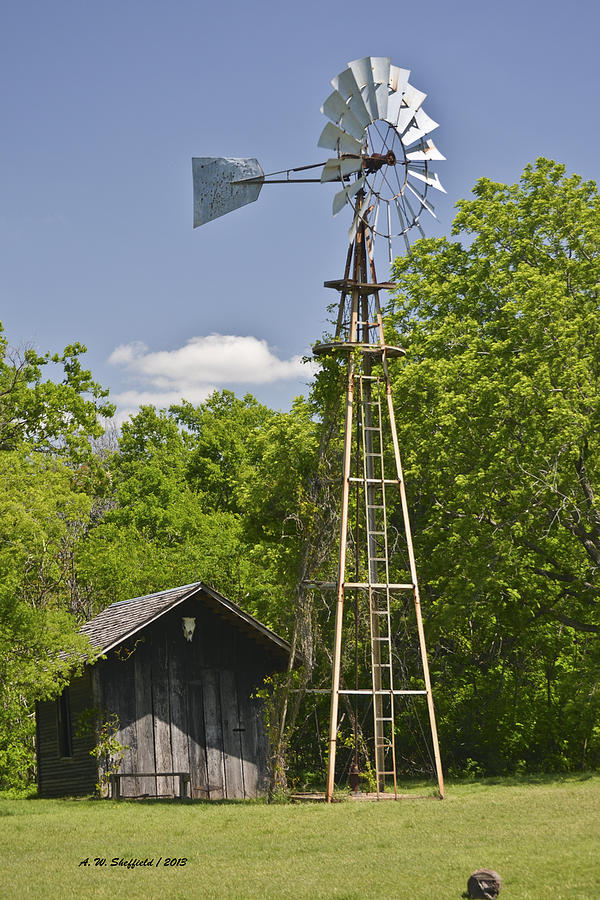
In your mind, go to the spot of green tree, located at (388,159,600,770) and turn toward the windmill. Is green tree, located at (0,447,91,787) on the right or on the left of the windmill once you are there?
right

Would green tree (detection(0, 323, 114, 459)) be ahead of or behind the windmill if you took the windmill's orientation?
behind

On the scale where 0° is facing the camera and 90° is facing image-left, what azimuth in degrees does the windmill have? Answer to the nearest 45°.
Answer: approximately 315°

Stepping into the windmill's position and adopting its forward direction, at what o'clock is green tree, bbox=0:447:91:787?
The green tree is roughly at 5 o'clock from the windmill.
